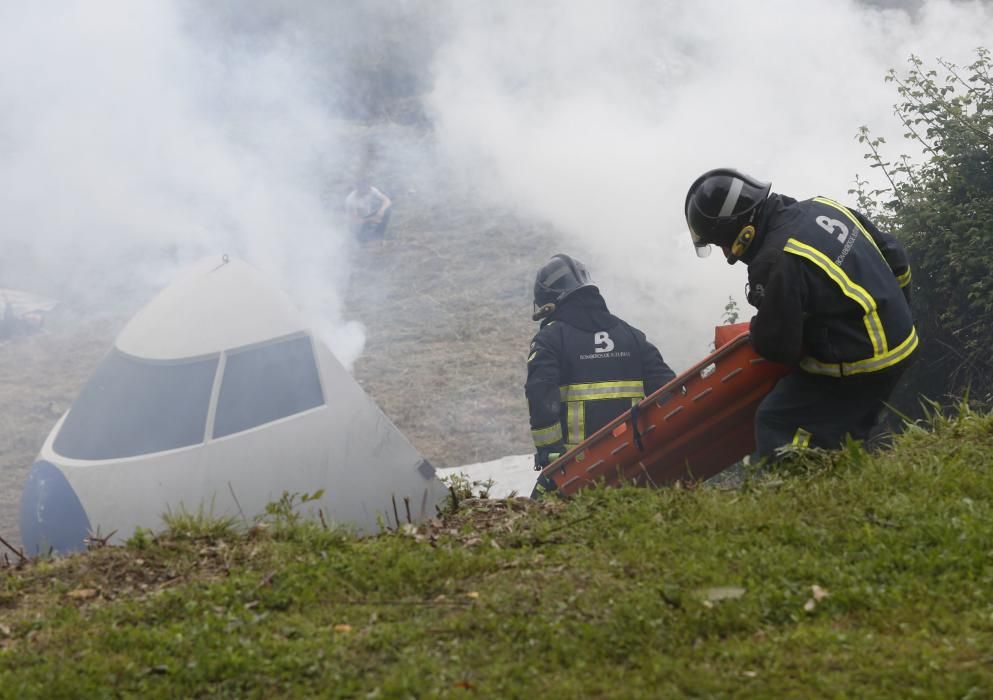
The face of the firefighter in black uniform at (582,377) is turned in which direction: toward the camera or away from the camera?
away from the camera

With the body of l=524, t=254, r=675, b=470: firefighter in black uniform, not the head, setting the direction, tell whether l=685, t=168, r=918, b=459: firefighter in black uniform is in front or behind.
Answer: behind

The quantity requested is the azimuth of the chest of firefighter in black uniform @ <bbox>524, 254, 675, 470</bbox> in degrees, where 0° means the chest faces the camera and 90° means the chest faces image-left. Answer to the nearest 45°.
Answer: approximately 135°
